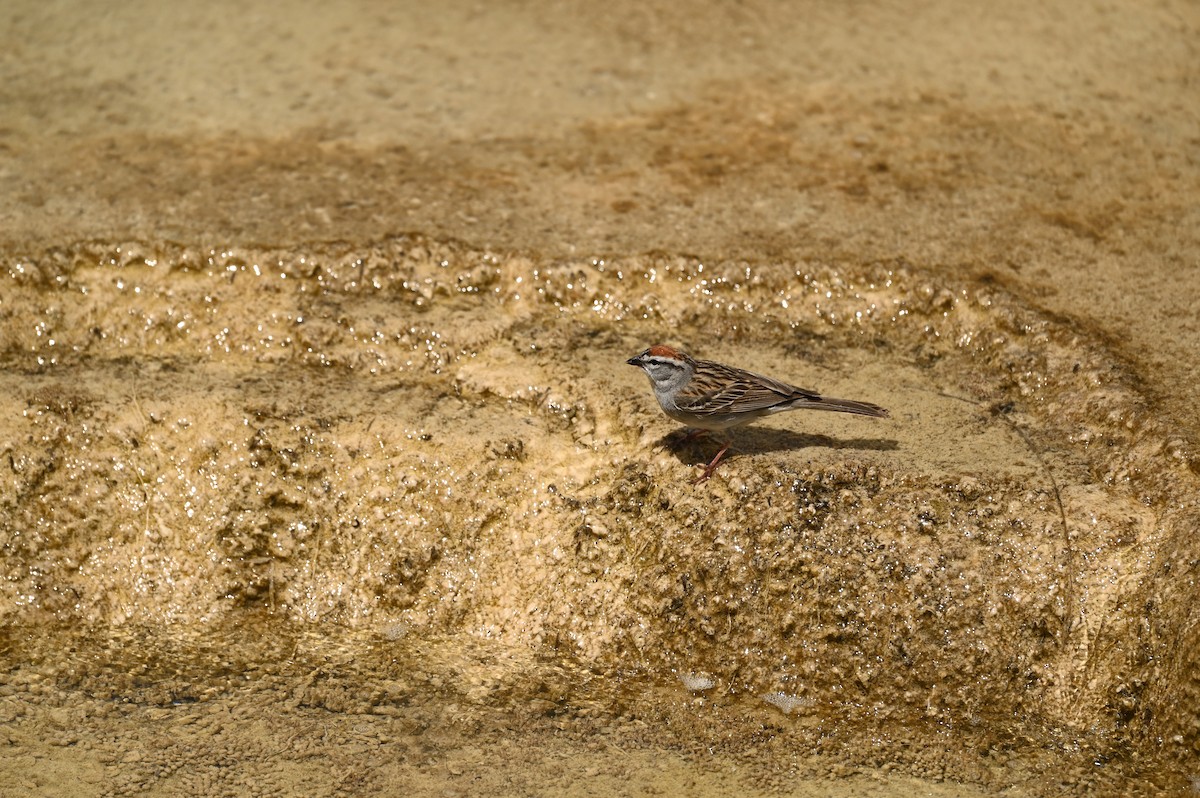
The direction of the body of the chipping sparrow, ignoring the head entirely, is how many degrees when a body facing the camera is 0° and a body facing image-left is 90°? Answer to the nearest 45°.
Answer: approximately 90°
